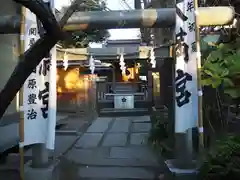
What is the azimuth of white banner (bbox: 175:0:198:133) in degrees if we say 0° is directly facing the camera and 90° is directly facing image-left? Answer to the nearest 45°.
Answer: approximately 0°

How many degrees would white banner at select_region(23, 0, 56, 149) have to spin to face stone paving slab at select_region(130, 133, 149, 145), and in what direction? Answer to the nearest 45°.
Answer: approximately 135° to its left

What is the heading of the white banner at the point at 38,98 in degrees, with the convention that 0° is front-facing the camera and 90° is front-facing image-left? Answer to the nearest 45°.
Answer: approximately 0°

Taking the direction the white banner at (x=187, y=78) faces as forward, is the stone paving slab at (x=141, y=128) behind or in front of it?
behind

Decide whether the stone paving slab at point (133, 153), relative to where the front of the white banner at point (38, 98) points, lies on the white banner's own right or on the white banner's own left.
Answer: on the white banner's own left

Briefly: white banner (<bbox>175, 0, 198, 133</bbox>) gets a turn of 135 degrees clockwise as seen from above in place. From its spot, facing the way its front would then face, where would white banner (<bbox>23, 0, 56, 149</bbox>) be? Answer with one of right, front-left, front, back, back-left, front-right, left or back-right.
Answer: front-left

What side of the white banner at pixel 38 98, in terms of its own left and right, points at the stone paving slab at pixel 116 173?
left
